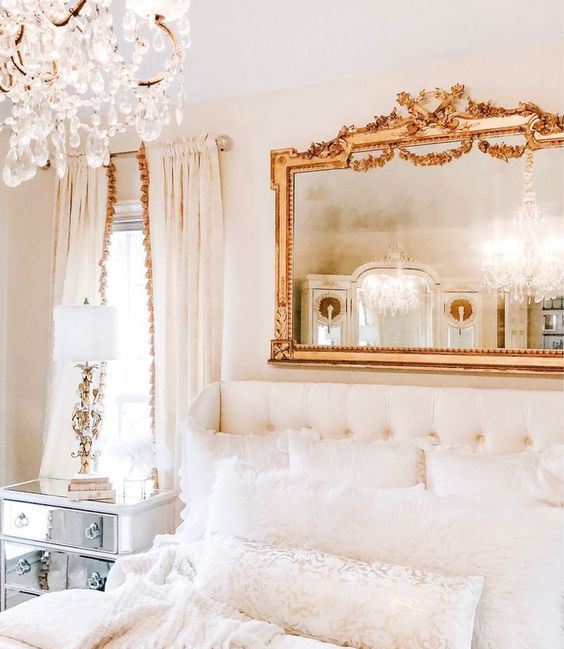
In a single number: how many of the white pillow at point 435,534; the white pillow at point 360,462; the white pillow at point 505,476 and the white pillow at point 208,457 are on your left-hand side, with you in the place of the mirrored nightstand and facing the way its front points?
4

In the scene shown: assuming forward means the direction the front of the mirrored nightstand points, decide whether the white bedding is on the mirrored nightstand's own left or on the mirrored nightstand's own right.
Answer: on the mirrored nightstand's own left

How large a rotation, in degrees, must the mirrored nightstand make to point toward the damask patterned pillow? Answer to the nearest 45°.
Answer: approximately 90° to its left

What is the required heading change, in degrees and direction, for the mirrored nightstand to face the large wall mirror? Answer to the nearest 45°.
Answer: approximately 90° to its left

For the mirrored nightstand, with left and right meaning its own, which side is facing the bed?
left

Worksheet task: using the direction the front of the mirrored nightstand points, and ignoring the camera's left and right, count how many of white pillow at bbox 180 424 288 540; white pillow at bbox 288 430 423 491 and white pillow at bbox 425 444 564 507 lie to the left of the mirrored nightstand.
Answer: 3

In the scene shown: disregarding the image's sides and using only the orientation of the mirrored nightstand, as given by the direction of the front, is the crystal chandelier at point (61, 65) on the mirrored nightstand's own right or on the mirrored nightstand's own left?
on the mirrored nightstand's own left

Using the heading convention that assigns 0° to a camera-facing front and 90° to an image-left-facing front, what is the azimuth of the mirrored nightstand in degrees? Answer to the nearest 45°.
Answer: approximately 45°
